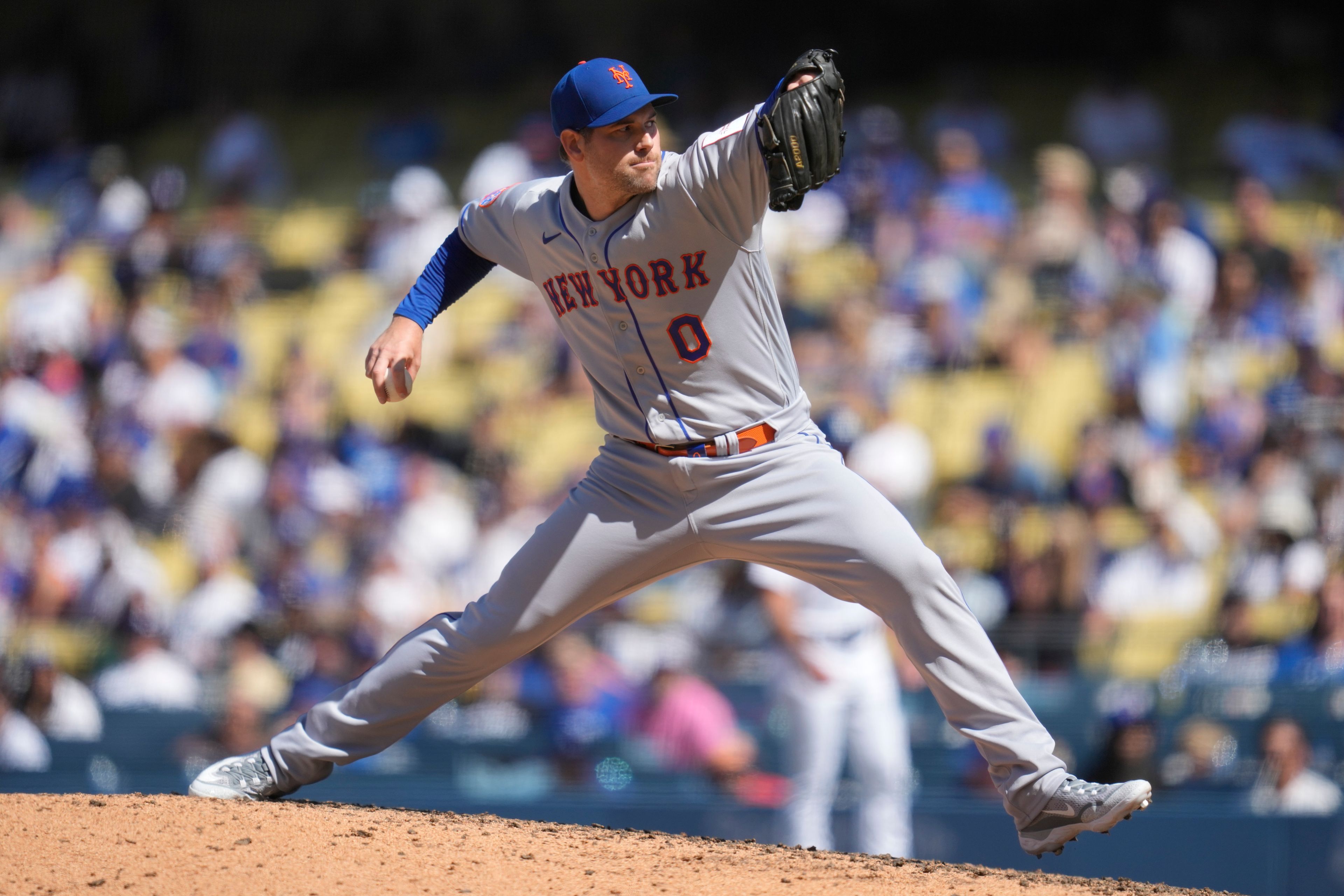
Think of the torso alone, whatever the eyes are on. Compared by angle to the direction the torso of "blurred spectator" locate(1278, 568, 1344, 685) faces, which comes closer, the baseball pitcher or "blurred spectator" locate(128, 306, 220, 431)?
the baseball pitcher

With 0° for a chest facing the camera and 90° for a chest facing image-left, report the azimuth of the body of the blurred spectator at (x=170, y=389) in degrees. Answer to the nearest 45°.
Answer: approximately 45°

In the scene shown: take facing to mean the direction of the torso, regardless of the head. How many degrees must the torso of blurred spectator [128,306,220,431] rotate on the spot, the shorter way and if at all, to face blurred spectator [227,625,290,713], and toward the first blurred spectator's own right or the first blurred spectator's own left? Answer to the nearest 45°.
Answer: approximately 45° to the first blurred spectator's own left

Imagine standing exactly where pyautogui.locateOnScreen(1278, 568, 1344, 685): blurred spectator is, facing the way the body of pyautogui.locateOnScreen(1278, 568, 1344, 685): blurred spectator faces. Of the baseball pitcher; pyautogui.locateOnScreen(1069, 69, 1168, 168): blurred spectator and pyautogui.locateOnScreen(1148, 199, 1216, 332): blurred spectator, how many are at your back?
2

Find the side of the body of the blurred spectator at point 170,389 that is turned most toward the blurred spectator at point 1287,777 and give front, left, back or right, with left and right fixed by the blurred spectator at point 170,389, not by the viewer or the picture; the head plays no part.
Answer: left

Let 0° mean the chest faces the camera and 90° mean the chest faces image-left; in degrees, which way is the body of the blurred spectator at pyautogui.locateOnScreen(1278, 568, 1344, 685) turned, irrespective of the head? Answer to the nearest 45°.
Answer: approximately 0°

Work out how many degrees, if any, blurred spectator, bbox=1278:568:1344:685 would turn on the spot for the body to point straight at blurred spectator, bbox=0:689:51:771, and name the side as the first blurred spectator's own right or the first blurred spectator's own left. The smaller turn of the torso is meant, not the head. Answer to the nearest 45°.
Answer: approximately 90° to the first blurred spectator's own right
